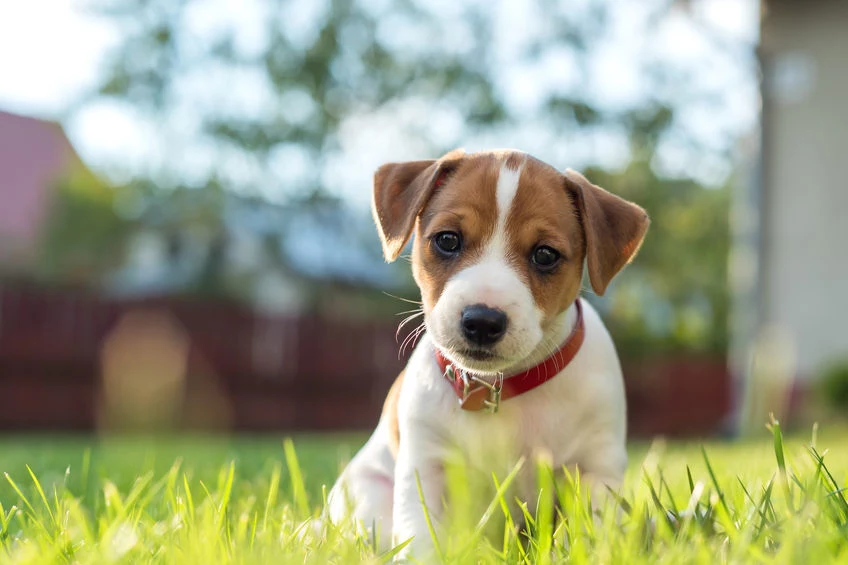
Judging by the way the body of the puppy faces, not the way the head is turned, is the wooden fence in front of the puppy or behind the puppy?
behind

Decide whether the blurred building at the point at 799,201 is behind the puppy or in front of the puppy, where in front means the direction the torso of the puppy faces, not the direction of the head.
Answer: behind

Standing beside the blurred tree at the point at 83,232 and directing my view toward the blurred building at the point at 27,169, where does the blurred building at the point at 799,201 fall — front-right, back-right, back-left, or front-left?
back-right

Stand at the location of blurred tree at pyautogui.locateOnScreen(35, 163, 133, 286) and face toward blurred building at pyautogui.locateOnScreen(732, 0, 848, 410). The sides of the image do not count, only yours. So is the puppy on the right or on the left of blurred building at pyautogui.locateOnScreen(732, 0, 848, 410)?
right

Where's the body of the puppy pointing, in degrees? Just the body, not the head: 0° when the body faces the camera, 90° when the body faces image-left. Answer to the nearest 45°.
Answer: approximately 0°

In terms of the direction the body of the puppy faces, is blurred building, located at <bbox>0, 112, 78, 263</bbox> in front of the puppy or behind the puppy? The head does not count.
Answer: behind
